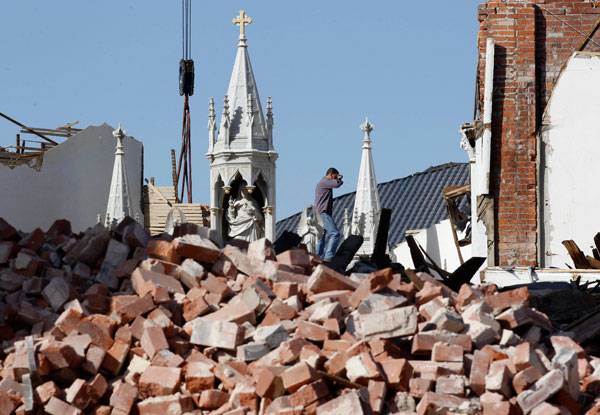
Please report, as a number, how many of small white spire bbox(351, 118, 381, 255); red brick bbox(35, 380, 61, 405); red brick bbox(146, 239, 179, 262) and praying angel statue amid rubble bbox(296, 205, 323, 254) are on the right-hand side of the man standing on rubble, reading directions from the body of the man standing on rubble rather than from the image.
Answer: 2

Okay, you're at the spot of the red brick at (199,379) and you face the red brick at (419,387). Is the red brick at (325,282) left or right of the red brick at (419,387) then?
left
